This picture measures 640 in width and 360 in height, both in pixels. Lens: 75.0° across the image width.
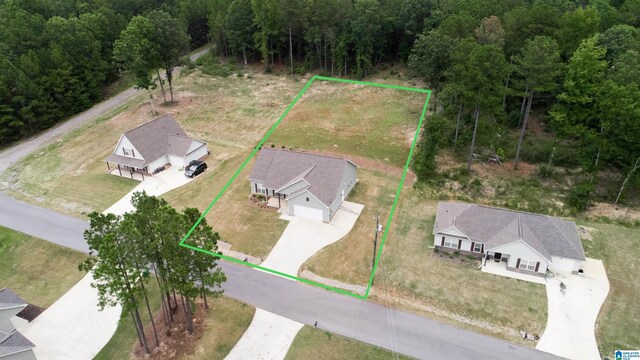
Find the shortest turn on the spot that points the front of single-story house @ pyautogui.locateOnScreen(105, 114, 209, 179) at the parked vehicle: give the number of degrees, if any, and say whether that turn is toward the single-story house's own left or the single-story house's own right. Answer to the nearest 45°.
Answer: approximately 90° to the single-story house's own left

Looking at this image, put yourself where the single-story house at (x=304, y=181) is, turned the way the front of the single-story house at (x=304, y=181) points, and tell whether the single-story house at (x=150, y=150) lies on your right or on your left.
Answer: on your right

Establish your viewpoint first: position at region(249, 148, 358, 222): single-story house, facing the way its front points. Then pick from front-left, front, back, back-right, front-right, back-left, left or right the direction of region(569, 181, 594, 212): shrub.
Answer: back-left

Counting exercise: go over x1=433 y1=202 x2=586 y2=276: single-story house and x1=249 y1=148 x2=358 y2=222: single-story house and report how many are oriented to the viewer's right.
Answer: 0

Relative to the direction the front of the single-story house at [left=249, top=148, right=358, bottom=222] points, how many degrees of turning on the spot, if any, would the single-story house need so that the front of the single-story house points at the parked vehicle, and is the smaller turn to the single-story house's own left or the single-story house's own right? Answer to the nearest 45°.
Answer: approximately 90° to the single-story house's own right

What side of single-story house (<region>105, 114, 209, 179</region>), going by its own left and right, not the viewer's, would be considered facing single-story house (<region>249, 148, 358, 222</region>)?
left

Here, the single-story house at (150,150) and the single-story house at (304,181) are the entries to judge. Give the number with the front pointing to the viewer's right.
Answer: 0

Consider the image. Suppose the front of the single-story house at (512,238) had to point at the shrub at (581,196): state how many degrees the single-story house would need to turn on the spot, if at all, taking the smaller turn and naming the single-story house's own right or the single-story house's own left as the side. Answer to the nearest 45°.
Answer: approximately 135° to the single-story house's own left

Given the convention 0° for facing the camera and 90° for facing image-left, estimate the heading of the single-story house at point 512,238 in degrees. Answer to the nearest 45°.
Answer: approximately 0°

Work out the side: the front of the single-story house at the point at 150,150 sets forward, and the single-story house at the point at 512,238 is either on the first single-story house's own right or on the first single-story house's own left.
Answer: on the first single-story house's own left

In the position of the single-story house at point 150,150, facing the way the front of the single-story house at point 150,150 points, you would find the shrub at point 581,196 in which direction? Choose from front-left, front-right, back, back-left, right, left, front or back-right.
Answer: left

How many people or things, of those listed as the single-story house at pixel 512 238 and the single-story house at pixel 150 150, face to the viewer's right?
0

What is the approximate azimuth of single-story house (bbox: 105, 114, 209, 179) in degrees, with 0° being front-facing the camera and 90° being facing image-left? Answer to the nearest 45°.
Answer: approximately 45°

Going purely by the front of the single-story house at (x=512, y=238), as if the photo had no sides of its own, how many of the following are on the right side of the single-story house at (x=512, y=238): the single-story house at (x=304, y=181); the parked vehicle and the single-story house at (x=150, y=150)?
3
